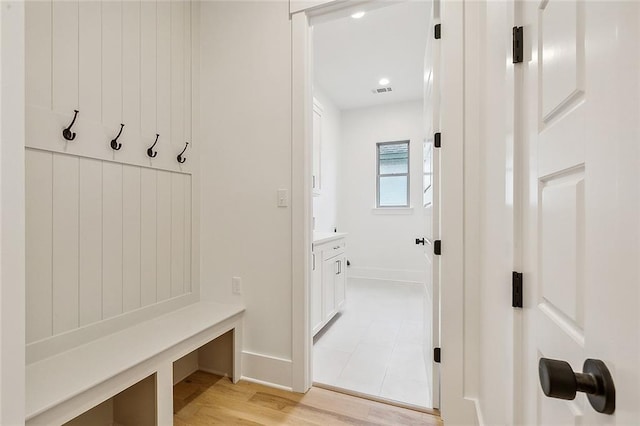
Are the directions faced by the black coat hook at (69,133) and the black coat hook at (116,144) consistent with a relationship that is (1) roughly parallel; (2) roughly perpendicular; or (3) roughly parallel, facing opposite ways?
roughly parallel

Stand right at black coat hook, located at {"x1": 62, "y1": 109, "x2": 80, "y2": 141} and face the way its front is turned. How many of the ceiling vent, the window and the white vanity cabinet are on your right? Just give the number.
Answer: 0

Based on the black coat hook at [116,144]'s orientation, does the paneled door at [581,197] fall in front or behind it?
in front

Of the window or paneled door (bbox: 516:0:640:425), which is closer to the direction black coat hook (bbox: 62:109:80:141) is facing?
the paneled door

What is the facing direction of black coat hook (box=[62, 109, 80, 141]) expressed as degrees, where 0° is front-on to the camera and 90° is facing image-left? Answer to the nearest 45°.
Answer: approximately 315°

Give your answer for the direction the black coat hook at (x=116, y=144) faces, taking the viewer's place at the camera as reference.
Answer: facing the viewer and to the right of the viewer

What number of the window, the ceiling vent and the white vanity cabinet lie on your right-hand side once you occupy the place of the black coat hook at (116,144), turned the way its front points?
0

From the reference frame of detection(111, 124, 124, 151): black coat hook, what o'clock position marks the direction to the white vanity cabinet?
The white vanity cabinet is roughly at 10 o'clock from the black coat hook.

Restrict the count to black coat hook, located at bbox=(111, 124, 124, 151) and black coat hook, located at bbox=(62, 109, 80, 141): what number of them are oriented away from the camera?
0

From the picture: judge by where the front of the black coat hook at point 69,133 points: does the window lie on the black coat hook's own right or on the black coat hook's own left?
on the black coat hook's own left

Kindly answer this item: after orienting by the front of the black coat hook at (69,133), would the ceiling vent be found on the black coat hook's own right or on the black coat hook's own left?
on the black coat hook's own left

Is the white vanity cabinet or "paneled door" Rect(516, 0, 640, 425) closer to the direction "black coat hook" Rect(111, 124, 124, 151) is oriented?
the paneled door
